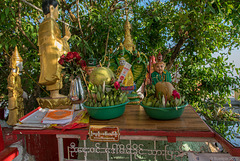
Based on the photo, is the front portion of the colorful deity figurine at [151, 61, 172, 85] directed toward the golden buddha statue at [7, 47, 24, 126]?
no

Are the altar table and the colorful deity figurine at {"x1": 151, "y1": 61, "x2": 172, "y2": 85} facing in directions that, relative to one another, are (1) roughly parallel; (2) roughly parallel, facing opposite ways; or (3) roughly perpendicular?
roughly parallel

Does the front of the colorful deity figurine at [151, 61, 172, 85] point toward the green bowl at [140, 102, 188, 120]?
yes

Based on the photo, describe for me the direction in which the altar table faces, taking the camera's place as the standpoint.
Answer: facing the viewer

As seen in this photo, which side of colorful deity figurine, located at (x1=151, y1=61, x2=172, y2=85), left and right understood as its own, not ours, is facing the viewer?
front

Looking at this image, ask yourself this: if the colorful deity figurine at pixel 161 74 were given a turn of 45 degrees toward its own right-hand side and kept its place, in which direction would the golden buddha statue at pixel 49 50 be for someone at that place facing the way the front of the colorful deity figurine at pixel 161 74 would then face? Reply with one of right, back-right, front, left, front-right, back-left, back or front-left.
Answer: front-right

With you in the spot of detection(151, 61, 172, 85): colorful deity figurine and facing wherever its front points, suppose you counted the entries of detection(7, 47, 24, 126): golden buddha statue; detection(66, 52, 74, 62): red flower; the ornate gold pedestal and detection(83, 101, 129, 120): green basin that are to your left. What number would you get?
0

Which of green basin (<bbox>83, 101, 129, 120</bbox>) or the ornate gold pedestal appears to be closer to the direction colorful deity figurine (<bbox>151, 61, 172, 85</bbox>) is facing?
the green basin
